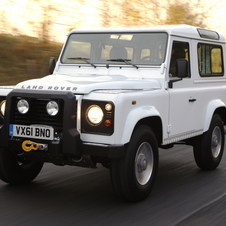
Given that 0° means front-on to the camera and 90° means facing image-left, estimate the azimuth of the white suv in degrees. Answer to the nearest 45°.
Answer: approximately 45°
